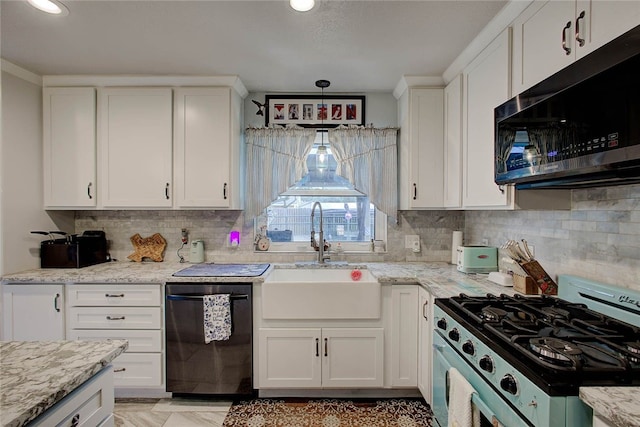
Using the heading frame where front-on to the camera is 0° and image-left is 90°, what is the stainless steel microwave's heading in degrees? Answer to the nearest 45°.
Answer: approximately 45°

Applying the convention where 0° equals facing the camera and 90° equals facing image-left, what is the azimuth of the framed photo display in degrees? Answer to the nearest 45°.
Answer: approximately 0°

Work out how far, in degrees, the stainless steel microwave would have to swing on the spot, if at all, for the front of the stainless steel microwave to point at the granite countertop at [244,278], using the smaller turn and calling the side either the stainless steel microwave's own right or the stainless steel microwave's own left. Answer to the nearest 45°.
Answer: approximately 45° to the stainless steel microwave's own right

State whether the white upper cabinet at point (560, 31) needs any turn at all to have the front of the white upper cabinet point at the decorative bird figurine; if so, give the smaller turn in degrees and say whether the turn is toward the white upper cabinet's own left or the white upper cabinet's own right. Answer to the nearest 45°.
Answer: approximately 45° to the white upper cabinet's own right

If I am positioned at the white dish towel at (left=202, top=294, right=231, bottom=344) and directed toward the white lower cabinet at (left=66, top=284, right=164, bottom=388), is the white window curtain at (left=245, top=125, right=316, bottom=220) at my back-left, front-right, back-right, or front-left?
back-right

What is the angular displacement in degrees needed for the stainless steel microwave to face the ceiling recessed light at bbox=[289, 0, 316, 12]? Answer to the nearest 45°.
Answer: approximately 45° to its right
